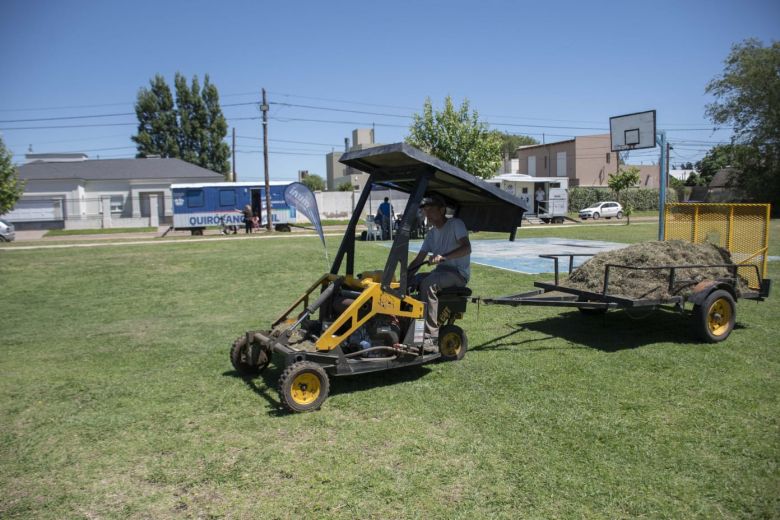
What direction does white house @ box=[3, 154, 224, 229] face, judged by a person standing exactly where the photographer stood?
facing the viewer

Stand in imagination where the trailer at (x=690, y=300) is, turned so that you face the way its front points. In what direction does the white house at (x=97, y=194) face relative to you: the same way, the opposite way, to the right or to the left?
to the left

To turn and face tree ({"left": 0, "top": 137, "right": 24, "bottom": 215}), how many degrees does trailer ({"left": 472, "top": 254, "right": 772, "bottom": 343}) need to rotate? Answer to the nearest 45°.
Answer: approximately 45° to its right

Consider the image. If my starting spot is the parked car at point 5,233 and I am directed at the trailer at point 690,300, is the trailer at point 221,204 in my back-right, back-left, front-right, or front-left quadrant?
front-left

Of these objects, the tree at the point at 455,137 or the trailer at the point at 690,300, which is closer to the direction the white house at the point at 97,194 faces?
the trailer

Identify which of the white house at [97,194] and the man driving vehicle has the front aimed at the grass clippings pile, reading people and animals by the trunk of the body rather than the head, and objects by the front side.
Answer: the white house

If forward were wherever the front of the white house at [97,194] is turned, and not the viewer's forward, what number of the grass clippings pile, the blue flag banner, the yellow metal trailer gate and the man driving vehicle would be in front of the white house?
4

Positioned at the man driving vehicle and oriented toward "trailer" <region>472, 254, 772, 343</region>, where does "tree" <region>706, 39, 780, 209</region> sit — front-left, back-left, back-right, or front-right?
front-left

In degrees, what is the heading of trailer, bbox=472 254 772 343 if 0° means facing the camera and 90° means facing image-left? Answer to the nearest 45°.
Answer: approximately 45°

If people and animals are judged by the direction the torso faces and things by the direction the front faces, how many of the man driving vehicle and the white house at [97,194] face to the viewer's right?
0

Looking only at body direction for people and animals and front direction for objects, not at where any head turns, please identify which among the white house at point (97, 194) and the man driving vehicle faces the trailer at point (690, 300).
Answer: the white house

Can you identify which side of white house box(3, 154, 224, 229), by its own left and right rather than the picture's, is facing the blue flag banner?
front

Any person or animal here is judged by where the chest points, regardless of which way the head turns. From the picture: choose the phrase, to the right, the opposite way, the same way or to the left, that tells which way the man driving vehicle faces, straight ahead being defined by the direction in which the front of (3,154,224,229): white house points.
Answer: to the right

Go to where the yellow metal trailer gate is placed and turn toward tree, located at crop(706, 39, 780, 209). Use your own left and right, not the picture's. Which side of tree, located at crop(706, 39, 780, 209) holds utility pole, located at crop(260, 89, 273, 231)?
left

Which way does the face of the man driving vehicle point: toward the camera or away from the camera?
toward the camera

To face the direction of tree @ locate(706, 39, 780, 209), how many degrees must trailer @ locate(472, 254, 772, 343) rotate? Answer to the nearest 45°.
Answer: approximately 135° to its right

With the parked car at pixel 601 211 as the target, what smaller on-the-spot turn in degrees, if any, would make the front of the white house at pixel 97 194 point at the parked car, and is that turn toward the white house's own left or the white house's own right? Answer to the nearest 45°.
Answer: approximately 45° to the white house's own left

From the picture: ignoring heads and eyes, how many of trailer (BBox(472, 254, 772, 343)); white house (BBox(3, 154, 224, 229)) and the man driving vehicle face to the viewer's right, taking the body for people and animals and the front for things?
0

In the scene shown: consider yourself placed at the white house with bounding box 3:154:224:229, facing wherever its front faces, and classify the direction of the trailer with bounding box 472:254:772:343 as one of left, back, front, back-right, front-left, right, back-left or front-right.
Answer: front

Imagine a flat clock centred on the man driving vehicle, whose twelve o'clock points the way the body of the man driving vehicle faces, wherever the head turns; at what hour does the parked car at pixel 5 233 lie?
The parked car is roughly at 3 o'clock from the man driving vehicle.
